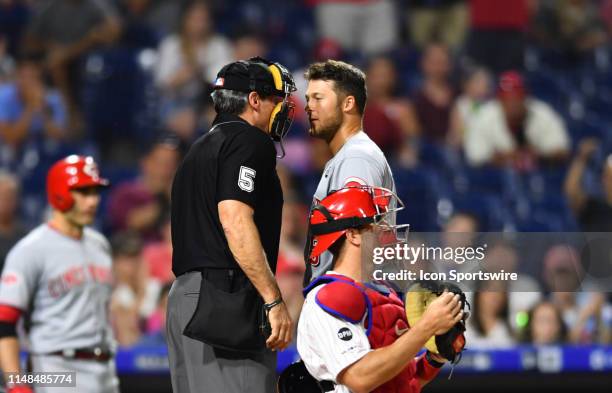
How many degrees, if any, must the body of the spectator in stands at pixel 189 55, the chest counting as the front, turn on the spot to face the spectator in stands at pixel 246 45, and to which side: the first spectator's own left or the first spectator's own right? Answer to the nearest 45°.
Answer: approximately 90° to the first spectator's own left

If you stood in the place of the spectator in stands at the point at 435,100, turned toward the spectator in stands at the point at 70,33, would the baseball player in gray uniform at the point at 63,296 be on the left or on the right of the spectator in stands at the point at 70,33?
left

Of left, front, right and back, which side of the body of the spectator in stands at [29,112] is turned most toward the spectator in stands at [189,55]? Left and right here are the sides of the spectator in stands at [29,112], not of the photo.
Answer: left

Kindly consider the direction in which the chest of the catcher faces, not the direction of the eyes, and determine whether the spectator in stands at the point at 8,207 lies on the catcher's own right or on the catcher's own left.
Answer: on the catcher's own left

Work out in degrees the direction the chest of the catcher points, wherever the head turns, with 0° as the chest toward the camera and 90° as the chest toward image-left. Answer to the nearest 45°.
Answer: approximately 270°

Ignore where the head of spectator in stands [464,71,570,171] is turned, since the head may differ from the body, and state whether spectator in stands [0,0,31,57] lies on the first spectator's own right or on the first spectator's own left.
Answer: on the first spectator's own right

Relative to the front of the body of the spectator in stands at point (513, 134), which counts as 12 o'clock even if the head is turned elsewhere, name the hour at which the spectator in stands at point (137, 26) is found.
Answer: the spectator in stands at point (137, 26) is roughly at 3 o'clock from the spectator in stands at point (513, 134).

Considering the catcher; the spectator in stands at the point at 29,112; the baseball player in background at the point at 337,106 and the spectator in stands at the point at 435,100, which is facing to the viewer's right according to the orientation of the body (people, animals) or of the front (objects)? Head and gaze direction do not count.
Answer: the catcher

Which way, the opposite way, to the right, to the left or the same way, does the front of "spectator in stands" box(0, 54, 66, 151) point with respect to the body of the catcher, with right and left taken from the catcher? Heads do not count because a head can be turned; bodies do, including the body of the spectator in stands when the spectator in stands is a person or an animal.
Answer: to the right
